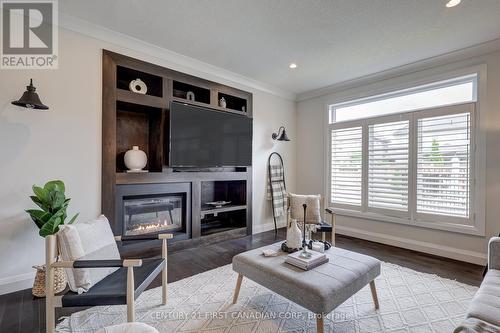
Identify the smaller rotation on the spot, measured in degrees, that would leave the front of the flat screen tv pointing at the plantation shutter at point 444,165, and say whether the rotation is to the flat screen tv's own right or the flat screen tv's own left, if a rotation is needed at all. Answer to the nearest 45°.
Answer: approximately 45° to the flat screen tv's own left

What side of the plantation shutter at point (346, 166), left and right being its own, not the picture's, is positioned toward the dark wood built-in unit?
front

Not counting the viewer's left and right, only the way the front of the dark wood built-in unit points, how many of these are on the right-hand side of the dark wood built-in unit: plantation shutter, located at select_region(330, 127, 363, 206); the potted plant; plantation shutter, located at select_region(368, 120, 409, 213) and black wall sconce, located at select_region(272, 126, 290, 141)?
1

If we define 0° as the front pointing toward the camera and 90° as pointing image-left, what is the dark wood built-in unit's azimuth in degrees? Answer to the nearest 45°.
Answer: approximately 315°

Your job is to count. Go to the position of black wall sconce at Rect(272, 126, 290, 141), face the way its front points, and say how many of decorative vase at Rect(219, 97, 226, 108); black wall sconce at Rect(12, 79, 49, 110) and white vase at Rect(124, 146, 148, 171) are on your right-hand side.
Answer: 3

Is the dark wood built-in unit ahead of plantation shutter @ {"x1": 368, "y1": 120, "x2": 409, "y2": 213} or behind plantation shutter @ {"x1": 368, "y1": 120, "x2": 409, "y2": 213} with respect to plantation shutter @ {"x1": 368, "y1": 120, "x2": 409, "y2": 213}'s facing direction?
ahead

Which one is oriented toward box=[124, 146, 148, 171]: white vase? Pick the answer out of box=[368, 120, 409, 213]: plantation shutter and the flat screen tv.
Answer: the plantation shutter

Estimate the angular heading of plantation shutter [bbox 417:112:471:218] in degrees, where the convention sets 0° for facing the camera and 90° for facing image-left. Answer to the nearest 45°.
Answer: approximately 45°

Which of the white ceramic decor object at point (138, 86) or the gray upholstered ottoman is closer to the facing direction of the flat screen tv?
the gray upholstered ottoman

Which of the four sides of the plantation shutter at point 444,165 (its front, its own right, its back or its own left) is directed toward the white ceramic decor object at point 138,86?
front

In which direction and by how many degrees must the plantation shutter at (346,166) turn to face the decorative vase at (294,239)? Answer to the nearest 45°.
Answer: approximately 45° to its left

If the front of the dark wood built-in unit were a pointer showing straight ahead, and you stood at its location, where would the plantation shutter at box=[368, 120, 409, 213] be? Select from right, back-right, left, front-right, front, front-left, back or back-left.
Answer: front-left

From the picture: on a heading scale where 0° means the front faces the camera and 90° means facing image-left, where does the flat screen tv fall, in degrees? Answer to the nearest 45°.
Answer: approximately 315°

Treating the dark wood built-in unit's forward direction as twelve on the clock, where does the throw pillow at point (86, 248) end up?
The throw pillow is roughly at 2 o'clock from the dark wood built-in unit.

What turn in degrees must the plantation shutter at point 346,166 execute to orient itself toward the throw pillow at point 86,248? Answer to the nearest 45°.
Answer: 0° — it already faces it

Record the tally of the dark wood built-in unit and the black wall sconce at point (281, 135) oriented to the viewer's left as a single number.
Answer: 0

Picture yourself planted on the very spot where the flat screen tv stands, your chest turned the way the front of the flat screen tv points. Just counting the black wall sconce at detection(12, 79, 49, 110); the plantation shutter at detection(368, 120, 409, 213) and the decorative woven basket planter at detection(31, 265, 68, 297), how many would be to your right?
2
